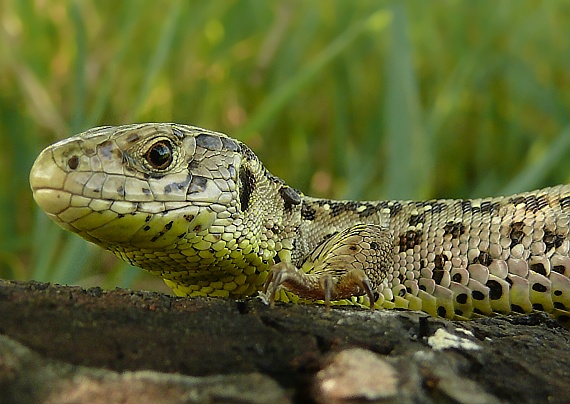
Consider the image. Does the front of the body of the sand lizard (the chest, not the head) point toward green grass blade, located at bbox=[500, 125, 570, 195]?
no

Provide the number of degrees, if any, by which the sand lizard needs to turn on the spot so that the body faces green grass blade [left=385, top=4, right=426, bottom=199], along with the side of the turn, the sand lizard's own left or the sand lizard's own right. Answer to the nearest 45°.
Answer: approximately 135° to the sand lizard's own right

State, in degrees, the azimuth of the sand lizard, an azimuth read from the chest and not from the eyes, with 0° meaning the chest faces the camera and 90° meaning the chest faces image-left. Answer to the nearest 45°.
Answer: approximately 90°
